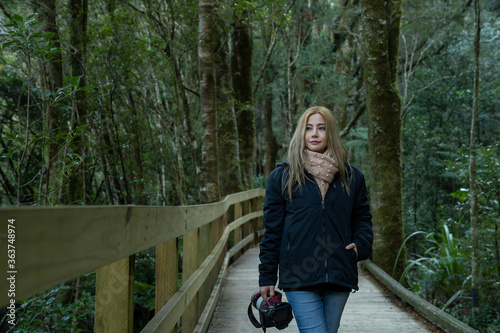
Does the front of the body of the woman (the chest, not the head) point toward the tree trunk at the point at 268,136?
no

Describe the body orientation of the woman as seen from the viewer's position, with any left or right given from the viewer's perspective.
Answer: facing the viewer

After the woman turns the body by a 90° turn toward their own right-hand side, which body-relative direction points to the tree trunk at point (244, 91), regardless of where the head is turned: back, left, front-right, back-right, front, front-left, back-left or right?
right

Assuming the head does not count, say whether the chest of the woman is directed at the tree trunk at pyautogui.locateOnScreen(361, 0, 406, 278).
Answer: no

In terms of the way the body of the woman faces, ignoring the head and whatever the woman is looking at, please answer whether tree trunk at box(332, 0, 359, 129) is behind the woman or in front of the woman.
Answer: behind

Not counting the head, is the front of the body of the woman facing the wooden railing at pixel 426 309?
no

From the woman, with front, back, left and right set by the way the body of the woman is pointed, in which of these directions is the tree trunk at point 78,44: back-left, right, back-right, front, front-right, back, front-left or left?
back-right

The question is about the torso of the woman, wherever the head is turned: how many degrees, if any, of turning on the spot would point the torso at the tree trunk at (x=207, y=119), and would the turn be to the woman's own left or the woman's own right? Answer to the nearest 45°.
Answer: approximately 180°
